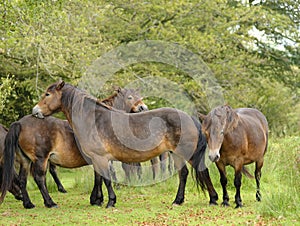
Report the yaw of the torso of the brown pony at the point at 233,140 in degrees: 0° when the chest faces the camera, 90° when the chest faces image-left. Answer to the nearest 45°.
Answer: approximately 45°

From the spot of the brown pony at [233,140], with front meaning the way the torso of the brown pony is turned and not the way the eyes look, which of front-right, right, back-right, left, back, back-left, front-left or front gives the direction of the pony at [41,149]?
front-right

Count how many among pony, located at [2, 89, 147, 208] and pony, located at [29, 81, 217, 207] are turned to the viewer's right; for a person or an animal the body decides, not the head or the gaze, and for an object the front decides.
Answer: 1

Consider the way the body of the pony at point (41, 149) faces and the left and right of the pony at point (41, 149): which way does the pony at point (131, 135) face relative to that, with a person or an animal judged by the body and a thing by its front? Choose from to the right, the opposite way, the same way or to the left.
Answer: the opposite way

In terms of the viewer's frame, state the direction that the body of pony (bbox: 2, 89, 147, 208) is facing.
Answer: to the viewer's right

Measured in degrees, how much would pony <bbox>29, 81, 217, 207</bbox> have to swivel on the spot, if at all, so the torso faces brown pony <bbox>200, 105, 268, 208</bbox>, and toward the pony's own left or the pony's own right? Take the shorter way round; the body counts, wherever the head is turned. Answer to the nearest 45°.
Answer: approximately 180°

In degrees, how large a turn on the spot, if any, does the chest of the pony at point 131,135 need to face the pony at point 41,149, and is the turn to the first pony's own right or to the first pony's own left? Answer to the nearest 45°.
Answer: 0° — it already faces it

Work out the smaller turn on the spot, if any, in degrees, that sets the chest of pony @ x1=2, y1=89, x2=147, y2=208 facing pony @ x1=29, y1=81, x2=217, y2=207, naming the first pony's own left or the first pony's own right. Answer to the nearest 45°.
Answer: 0° — it already faces it

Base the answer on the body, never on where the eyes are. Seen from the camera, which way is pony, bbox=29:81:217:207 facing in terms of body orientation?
to the viewer's left

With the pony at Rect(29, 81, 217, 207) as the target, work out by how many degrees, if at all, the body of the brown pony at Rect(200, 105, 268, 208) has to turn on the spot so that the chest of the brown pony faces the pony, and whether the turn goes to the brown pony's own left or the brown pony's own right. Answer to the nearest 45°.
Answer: approximately 45° to the brown pony's own right
